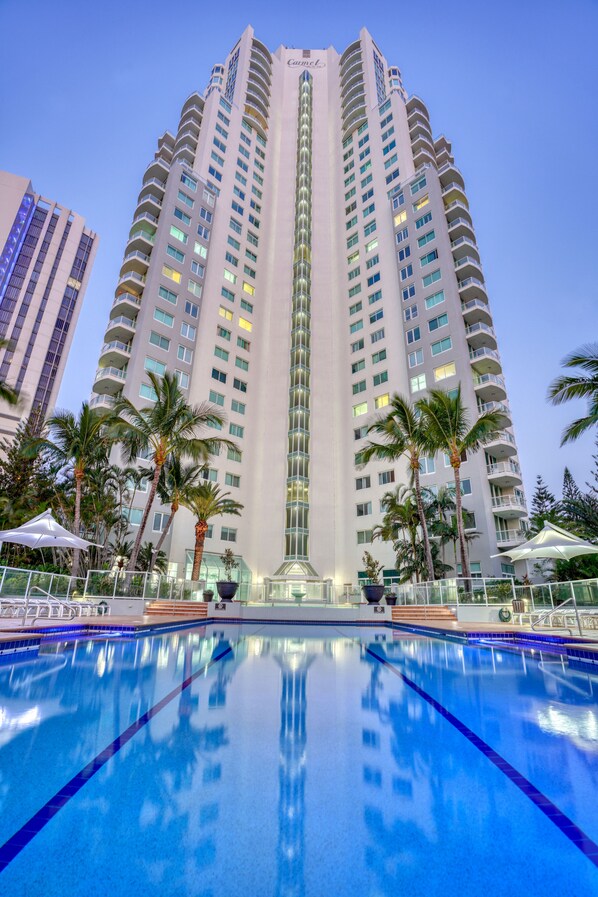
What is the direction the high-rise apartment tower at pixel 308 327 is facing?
toward the camera

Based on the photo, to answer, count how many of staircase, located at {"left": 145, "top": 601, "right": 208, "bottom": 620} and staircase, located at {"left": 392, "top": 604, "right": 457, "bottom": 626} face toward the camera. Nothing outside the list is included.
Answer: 2

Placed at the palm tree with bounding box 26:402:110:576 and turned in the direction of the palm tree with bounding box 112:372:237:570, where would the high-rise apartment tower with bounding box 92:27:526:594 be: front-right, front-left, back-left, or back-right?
front-left

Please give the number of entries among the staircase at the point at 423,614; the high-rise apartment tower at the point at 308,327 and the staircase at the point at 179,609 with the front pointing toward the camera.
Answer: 3

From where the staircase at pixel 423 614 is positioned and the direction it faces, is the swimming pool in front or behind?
in front

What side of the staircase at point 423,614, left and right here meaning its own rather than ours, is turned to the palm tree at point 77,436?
right

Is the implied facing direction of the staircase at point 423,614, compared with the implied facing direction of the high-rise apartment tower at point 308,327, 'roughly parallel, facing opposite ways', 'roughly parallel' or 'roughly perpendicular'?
roughly parallel

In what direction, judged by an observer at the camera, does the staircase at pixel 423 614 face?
facing the viewer

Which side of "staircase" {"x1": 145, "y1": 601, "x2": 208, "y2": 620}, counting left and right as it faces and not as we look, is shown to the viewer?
front

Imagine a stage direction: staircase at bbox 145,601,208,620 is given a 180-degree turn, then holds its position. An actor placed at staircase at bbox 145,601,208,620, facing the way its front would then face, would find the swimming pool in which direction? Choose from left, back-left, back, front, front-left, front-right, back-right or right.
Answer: back

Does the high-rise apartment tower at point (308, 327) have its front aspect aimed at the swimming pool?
yes

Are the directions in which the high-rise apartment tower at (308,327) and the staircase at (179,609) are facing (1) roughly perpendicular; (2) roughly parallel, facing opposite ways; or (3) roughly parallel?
roughly parallel
